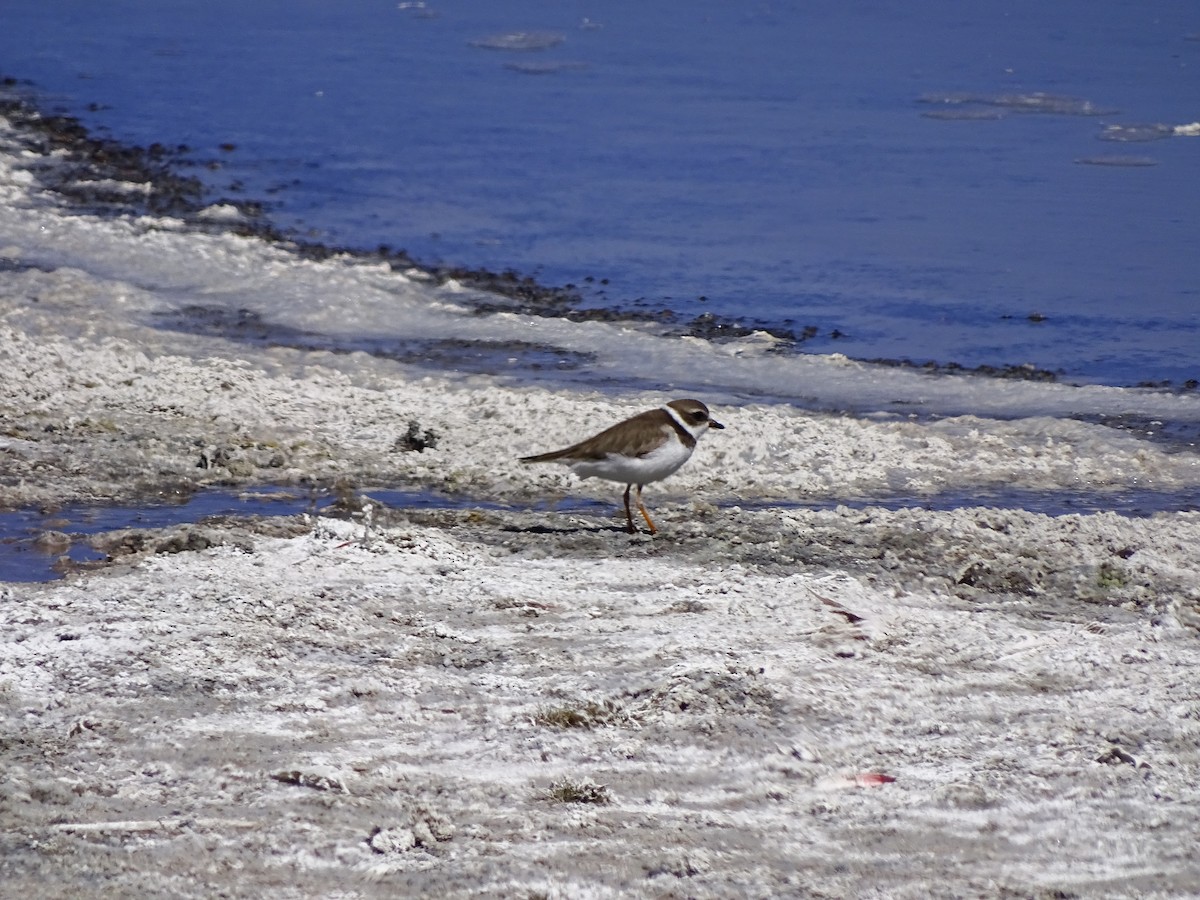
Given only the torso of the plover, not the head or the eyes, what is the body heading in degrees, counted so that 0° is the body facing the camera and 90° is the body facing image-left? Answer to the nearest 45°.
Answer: approximately 270°

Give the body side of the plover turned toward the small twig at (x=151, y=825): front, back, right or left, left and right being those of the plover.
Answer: right

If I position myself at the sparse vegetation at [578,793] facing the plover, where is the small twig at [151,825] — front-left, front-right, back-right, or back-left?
back-left

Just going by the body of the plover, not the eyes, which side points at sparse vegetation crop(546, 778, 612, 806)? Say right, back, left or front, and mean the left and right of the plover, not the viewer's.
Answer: right
